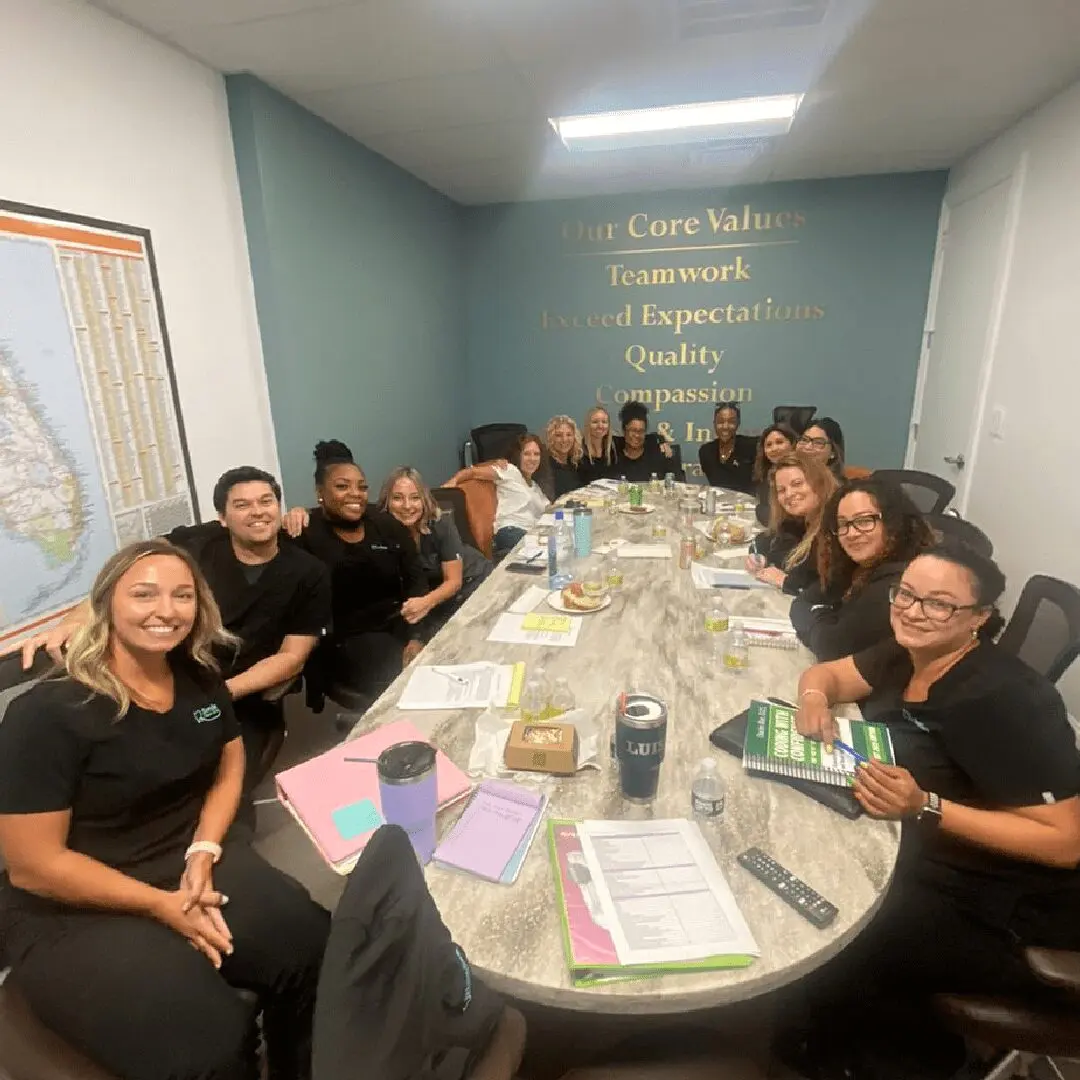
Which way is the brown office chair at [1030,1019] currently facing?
to the viewer's left

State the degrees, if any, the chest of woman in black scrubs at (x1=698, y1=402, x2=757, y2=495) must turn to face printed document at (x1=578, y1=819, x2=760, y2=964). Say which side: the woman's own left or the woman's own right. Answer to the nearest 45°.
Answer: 0° — they already face it

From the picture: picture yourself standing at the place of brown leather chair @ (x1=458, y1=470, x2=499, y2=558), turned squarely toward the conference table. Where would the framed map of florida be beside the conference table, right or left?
right

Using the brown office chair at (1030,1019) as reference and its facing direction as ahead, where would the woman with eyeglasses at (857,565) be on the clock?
The woman with eyeglasses is roughly at 2 o'clock from the brown office chair.

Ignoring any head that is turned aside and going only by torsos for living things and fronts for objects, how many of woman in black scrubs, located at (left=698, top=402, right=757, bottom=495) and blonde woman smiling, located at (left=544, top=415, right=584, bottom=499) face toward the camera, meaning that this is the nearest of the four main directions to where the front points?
2

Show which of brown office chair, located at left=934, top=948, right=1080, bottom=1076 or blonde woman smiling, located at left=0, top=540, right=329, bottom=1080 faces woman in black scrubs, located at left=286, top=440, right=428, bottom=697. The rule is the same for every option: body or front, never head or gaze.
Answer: the brown office chair

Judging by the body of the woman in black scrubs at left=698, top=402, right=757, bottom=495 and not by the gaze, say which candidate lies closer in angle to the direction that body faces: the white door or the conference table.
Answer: the conference table

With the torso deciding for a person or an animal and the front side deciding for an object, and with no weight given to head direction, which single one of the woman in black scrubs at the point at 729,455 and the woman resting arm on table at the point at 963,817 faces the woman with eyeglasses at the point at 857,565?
the woman in black scrubs
